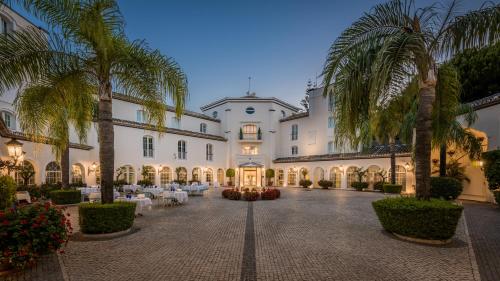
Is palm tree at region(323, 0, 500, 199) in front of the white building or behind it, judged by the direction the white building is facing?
in front

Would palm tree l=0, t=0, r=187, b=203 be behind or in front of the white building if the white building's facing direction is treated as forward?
in front

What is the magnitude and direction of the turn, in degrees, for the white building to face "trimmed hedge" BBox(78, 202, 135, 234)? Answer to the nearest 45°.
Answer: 0° — it already faces it

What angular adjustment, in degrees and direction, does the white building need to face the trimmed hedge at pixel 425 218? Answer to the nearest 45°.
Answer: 0° — it already faces it

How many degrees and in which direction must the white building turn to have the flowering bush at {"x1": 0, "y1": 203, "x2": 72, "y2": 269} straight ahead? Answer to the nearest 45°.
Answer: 0° — it already faces it

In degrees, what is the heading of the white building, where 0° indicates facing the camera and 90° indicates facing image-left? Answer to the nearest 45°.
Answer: approximately 0°
